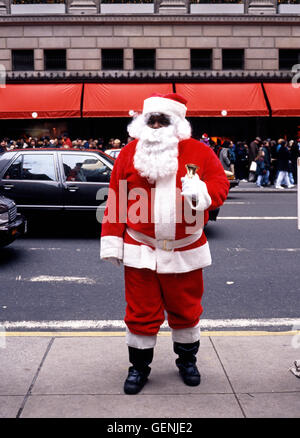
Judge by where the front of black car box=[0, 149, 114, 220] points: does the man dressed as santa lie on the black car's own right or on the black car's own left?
on the black car's own right

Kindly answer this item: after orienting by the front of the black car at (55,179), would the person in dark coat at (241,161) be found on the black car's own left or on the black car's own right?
on the black car's own left

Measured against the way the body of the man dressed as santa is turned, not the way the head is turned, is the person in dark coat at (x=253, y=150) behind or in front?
behind
